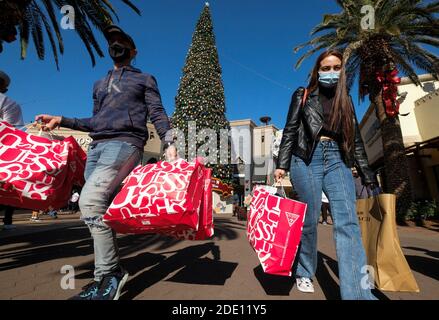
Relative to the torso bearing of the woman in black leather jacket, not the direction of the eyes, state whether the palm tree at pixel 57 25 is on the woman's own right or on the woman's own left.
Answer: on the woman's own right

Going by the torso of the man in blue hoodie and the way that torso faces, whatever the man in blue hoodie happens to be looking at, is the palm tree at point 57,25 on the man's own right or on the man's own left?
on the man's own right

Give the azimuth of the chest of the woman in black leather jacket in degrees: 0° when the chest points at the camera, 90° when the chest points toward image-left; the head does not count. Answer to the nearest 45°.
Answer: approximately 0°

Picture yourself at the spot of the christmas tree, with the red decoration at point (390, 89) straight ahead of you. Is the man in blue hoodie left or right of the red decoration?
right

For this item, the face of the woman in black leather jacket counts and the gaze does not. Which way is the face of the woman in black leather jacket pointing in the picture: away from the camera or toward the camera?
toward the camera

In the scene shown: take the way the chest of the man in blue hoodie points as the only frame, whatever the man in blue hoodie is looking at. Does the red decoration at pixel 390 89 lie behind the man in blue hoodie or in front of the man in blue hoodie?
behind

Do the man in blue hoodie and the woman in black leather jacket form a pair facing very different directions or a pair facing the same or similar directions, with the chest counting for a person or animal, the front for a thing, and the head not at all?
same or similar directions

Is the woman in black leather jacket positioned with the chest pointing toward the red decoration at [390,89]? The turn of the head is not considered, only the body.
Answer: no

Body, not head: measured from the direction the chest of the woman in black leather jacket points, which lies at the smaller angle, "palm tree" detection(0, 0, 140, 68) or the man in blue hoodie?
the man in blue hoodie

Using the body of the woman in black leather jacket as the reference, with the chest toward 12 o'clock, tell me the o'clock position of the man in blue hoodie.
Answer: The man in blue hoodie is roughly at 2 o'clock from the woman in black leather jacket.

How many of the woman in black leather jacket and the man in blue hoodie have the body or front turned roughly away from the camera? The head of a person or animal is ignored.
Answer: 0

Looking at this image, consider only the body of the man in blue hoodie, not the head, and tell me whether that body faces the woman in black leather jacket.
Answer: no

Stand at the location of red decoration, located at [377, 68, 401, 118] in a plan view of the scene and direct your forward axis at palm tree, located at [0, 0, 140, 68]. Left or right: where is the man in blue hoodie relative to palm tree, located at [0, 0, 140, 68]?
left

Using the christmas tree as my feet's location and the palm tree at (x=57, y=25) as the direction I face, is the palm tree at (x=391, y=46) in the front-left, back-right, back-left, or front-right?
front-left

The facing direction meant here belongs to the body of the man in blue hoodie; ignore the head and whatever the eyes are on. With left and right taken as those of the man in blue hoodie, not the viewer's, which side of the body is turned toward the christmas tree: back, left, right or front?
back
